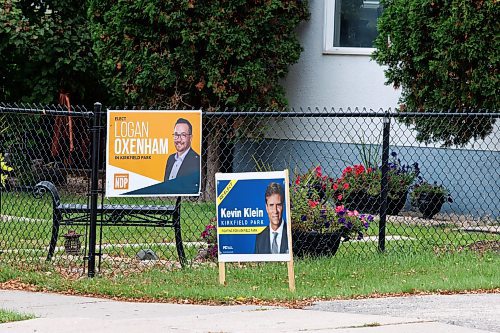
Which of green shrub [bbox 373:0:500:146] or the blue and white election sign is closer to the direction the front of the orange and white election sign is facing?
the blue and white election sign

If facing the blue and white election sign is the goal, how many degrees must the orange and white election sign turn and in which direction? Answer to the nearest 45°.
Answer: approximately 45° to its left

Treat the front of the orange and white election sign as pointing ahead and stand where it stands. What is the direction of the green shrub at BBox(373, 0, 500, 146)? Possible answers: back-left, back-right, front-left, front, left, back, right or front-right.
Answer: back-left

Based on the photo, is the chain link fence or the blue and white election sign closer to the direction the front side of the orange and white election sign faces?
the blue and white election sign

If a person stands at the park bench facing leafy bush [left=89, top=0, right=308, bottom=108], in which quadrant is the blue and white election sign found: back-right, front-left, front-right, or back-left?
back-right

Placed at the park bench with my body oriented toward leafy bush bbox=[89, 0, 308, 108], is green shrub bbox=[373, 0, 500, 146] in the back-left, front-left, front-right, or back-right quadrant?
front-right

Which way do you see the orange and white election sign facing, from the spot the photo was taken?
facing the viewer

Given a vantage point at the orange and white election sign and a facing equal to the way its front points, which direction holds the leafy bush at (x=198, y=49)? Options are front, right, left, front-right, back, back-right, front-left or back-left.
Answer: back
